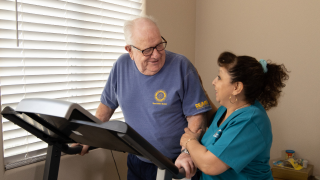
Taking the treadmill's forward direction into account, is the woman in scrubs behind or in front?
behind

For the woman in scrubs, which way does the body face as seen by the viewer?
to the viewer's left

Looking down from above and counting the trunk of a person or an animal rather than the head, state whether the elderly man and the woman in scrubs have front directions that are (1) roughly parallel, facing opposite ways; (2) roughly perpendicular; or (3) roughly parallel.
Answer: roughly perpendicular

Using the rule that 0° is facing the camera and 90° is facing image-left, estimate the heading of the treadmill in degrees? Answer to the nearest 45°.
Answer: approximately 45°

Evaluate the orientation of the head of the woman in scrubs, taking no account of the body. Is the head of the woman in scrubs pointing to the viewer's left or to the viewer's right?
to the viewer's left

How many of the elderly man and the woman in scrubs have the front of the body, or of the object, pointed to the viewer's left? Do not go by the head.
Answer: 1
